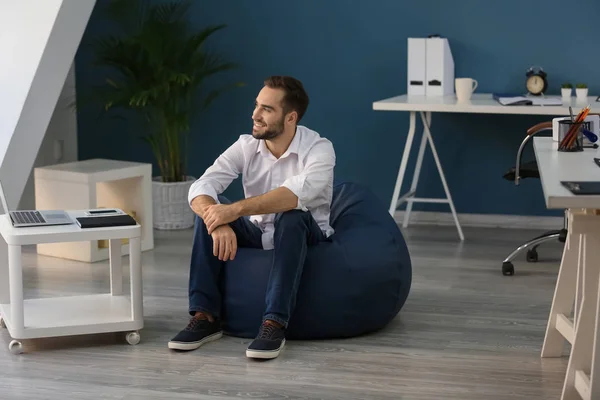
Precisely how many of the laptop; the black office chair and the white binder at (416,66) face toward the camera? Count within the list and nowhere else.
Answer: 1

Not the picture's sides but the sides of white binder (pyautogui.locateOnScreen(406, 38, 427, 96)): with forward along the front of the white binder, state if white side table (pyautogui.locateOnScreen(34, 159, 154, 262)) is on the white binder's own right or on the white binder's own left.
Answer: on the white binder's own right

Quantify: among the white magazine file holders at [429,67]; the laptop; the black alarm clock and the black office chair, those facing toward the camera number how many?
2

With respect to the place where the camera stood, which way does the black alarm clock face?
facing the viewer

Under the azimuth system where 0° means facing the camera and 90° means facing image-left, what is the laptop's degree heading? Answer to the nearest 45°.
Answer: approximately 270°

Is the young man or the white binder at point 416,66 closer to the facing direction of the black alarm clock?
the young man

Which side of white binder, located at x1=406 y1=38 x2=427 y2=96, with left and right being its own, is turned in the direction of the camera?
front
